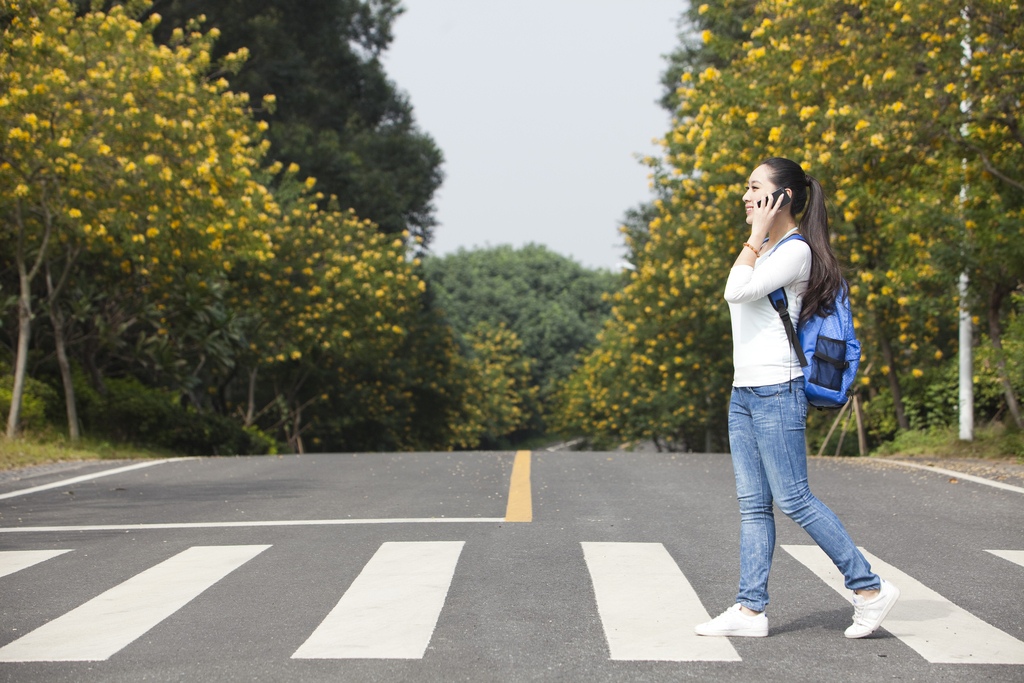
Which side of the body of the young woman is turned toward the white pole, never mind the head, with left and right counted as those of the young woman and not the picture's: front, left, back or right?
right

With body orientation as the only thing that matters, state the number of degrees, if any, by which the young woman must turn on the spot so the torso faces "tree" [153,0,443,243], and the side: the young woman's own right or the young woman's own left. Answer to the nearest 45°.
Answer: approximately 45° to the young woman's own right

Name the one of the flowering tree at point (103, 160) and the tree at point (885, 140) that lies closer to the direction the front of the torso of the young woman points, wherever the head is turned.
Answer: the flowering tree

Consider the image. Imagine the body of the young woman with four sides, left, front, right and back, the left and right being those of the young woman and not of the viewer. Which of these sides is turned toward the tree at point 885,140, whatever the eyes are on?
right

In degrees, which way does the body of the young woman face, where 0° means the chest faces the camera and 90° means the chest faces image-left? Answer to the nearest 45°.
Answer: approximately 90°

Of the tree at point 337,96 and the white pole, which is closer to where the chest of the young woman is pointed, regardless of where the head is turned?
the tree

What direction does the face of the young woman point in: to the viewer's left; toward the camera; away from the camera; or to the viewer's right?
to the viewer's left
